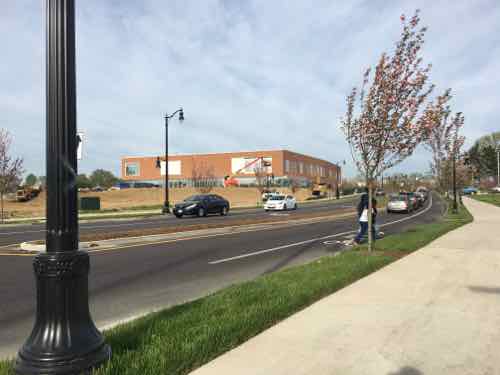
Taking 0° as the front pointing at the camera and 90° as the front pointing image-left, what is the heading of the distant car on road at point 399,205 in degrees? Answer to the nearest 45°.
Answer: approximately 180°

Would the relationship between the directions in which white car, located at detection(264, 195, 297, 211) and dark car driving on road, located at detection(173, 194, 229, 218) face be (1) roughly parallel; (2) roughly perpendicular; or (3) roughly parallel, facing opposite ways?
roughly parallel

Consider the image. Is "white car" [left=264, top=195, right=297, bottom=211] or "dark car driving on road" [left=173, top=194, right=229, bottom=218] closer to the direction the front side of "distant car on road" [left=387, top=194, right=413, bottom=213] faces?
the white car

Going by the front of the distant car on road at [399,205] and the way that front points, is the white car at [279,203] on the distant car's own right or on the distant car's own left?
on the distant car's own left

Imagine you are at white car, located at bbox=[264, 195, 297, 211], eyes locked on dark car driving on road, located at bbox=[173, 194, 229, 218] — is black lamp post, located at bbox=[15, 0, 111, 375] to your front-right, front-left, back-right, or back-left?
front-left

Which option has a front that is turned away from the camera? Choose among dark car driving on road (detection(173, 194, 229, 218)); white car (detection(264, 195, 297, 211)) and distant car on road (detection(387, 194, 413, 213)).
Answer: the distant car on road

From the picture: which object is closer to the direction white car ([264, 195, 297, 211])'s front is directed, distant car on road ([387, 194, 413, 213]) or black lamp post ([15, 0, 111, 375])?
the black lamp post

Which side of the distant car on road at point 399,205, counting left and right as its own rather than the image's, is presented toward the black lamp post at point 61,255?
back

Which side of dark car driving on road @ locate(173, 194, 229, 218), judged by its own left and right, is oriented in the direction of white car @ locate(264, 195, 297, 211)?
back

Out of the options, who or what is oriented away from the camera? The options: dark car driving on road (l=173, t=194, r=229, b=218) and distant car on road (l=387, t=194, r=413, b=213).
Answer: the distant car on road

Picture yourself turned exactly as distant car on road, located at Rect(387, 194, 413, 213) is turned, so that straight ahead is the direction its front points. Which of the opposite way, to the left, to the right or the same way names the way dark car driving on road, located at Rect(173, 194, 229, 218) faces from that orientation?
the opposite way

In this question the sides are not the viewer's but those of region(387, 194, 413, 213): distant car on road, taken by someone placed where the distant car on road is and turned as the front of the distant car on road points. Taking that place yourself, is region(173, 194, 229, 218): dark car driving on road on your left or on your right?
on your left

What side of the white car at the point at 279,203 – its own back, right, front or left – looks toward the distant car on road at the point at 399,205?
left

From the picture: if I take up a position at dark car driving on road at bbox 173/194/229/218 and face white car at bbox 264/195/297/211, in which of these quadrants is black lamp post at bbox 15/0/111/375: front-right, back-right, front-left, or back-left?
back-right

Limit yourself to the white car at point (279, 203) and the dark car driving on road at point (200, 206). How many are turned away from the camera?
0

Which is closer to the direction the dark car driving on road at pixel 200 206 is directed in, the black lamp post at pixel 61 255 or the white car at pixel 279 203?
the black lamp post

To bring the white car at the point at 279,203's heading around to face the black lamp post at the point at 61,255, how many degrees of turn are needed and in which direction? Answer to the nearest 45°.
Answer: approximately 45° to its left

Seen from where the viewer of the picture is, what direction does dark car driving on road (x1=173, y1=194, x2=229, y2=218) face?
facing the viewer and to the left of the viewer
